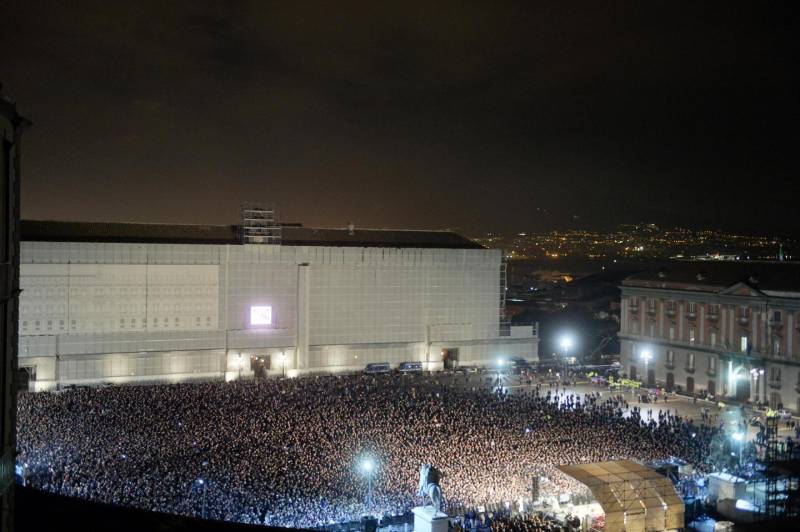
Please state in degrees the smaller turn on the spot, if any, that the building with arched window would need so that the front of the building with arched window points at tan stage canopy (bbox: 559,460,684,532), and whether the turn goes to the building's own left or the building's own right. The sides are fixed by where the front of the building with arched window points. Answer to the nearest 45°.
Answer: approximately 45° to the building's own left

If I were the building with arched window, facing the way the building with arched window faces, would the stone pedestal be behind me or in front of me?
in front

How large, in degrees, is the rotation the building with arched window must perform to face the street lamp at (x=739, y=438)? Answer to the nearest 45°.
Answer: approximately 45° to its left

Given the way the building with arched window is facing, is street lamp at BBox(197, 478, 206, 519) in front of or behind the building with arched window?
in front

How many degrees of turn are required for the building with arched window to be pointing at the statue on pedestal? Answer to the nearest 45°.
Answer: approximately 45° to its left

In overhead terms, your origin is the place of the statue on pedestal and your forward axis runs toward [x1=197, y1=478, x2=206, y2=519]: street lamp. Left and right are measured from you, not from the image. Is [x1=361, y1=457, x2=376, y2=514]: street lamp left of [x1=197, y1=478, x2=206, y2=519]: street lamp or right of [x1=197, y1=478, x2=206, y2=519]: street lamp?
right

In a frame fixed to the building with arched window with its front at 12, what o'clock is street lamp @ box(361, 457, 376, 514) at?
The street lamp is roughly at 11 o'clock from the building with arched window.

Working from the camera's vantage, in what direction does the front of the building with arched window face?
facing the viewer and to the left of the viewer
